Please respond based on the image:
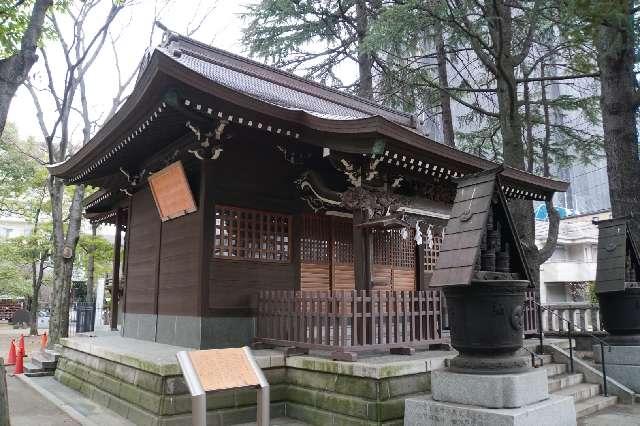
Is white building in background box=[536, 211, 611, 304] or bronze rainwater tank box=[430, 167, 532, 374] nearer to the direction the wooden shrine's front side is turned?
the bronze rainwater tank

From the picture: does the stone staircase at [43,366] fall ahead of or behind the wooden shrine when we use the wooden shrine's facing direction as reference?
behind

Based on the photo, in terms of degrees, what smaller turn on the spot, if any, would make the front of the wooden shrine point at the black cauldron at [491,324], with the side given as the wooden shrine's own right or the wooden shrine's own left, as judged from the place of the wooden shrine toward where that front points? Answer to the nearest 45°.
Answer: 0° — it already faces it

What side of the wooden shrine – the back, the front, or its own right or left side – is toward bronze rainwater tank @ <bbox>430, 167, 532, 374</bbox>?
front

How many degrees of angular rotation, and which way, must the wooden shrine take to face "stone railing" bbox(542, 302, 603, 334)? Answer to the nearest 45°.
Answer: approximately 90° to its left

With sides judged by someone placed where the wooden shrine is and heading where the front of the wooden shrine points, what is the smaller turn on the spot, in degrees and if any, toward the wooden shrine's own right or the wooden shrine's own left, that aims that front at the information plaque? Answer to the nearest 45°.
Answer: approximately 45° to the wooden shrine's own right

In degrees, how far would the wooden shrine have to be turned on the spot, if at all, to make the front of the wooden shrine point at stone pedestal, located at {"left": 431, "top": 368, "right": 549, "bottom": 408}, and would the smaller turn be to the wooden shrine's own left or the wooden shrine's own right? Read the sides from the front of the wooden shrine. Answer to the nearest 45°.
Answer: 0° — it already faces it

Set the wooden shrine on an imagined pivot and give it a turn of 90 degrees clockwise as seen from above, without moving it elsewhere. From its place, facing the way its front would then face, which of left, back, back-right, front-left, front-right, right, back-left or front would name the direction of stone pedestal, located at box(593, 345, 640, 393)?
back-left

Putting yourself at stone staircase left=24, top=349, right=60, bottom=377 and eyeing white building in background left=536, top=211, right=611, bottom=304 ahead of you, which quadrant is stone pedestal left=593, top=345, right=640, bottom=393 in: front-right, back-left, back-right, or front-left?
front-right
